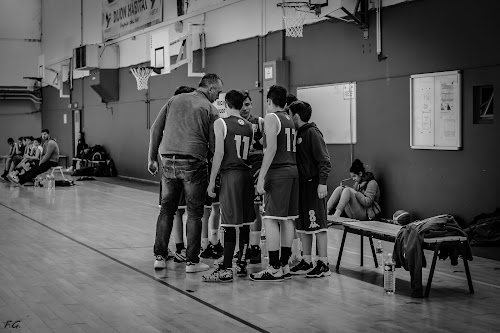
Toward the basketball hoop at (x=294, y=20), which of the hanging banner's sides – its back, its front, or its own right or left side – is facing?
left

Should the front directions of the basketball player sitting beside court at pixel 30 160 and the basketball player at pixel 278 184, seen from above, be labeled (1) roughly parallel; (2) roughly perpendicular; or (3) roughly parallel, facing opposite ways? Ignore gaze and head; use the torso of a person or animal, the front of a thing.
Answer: roughly perpendicular

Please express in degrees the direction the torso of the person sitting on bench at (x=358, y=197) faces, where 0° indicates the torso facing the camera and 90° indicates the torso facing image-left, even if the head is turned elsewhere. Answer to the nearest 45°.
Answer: approximately 90°

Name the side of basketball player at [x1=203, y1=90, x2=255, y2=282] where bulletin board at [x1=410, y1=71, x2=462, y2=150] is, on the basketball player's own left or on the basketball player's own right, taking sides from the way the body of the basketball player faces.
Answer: on the basketball player's own right

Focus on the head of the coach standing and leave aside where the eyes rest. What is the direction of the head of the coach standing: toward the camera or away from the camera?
away from the camera

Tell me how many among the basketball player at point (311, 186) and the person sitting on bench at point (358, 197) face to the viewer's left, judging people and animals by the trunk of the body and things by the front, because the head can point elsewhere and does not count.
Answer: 2

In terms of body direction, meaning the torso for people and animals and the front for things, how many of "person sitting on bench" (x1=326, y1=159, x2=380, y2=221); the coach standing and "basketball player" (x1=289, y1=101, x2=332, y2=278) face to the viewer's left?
2

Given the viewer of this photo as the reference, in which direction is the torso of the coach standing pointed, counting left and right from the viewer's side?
facing away from the viewer and to the right of the viewer

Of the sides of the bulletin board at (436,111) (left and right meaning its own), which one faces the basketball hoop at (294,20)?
right
